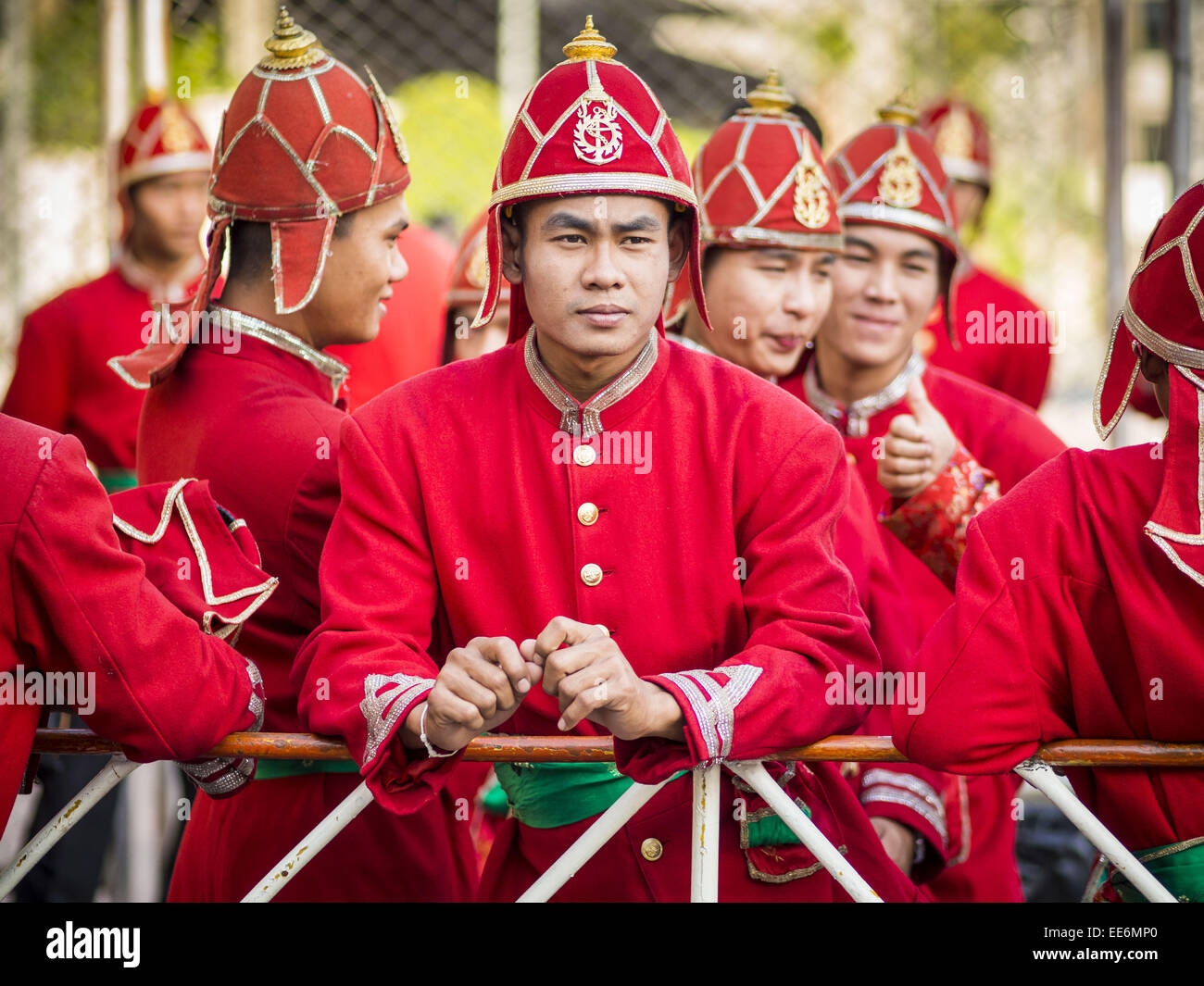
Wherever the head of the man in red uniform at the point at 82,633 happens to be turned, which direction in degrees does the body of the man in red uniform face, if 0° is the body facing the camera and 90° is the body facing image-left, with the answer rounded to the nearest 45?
approximately 225°

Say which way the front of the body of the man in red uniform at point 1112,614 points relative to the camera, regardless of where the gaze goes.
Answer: away from the camera

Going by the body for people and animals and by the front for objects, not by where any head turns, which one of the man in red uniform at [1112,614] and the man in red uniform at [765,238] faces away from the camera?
the man in red uniform at [1112,614]

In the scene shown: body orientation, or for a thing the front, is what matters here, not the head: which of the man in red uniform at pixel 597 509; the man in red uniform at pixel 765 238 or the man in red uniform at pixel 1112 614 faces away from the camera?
the man in red uniform at pixel 1112 614

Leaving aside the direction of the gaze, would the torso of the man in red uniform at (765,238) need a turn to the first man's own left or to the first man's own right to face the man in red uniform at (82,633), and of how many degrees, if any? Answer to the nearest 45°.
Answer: approximately 90° to the first man's own right

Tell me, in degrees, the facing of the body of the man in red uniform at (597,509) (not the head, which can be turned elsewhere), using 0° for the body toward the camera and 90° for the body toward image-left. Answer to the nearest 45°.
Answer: approximately 0°

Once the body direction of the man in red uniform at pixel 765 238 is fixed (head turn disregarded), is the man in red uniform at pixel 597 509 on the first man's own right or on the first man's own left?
on the first man's own right

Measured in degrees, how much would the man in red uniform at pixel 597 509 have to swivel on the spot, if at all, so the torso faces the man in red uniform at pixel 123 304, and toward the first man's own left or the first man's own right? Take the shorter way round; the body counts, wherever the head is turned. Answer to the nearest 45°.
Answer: approximately 135° to the first man's own right
